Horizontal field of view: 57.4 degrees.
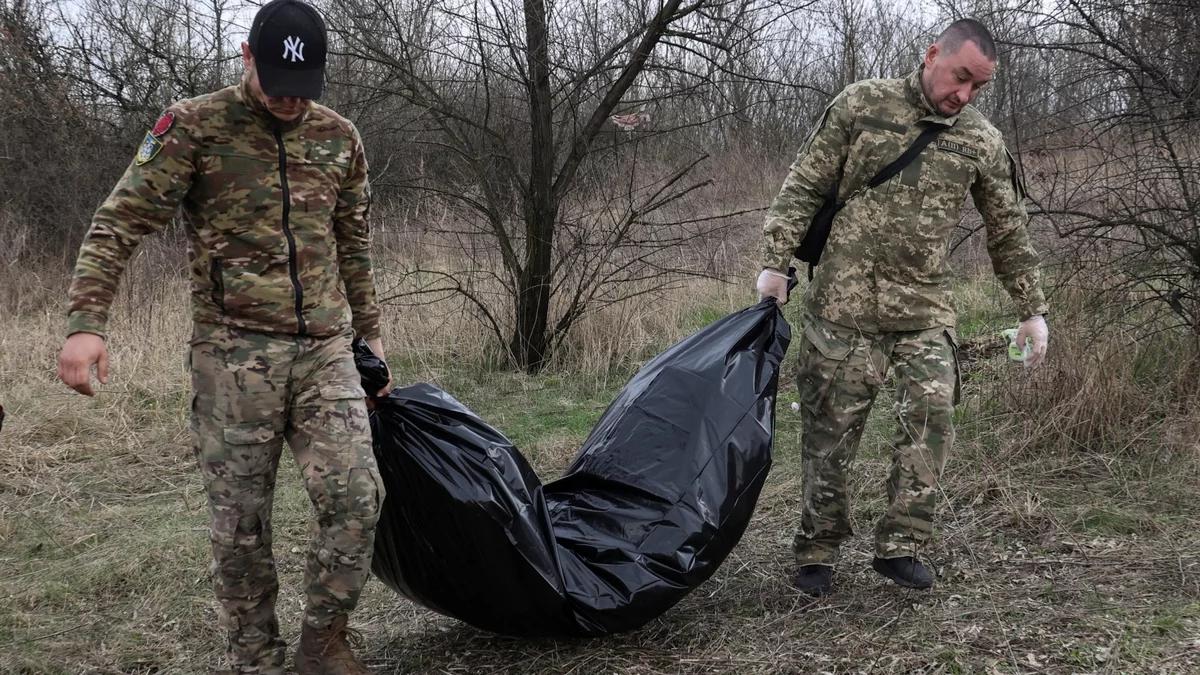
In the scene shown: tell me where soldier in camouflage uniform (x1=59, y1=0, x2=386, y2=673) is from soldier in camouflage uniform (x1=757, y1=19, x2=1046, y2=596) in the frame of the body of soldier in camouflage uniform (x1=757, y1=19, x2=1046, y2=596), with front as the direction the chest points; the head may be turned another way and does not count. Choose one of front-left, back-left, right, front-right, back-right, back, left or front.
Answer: front-right

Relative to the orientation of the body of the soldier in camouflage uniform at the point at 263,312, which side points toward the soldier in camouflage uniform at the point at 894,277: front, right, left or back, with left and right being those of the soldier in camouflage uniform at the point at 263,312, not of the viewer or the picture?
left

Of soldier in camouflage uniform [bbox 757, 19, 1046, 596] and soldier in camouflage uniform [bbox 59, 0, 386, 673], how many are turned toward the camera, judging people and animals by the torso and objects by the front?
2

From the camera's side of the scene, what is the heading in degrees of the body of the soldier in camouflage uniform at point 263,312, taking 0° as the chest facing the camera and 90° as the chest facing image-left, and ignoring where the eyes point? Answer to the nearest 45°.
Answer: approximately 0°

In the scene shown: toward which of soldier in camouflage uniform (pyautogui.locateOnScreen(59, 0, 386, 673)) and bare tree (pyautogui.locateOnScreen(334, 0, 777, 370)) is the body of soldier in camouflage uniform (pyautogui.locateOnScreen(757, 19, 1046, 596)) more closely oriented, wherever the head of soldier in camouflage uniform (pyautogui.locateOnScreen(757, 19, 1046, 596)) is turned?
the soldier in camouflage uniform

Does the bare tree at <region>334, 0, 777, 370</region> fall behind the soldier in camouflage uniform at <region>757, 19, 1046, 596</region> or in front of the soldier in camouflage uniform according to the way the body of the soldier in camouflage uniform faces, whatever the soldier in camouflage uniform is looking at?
behind

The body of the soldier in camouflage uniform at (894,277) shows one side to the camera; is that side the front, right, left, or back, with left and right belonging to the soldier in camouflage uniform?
front

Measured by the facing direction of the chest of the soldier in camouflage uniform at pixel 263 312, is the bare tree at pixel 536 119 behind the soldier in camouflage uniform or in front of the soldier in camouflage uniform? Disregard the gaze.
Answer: behind
